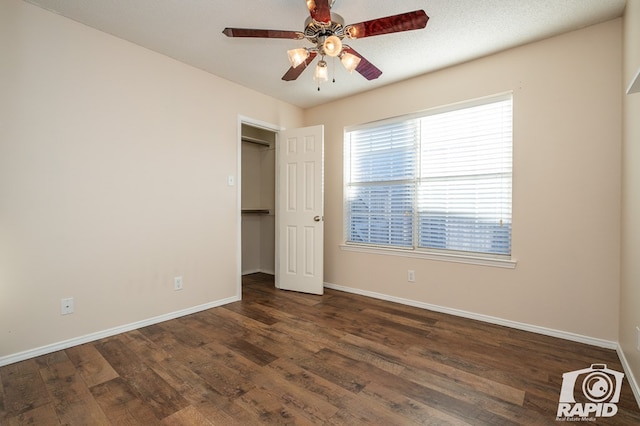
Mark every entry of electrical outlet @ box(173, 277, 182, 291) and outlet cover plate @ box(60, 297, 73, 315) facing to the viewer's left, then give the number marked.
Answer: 0

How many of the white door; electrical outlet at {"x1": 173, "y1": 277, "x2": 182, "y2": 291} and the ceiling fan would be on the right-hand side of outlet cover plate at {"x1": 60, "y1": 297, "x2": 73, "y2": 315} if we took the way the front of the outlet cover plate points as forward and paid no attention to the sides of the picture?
0

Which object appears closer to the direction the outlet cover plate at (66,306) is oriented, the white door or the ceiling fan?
the ceiling fan

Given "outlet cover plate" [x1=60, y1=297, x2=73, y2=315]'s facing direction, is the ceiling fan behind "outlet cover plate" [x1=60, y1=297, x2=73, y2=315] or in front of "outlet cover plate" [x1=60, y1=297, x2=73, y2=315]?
in front

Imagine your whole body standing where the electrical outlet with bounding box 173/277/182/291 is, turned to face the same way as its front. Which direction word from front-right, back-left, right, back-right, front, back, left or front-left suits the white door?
front-left

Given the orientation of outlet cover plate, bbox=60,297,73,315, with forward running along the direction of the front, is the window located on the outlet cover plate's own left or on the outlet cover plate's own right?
on the outlet cover plate's own left

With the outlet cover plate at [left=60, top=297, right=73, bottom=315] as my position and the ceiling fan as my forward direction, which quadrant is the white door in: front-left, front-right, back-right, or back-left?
front-left

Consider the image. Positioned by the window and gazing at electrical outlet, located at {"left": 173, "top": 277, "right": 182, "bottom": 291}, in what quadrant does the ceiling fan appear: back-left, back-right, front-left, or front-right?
front-left

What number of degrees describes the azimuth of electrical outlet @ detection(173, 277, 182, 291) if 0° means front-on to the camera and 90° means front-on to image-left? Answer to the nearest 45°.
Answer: approximately 315°

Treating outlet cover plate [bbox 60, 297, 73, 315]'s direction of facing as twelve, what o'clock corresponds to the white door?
The white door is roughly at 9 o'clock from the outlet cover plate.

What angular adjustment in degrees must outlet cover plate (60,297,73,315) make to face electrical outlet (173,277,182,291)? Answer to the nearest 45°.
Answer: approximately 90° to its left
